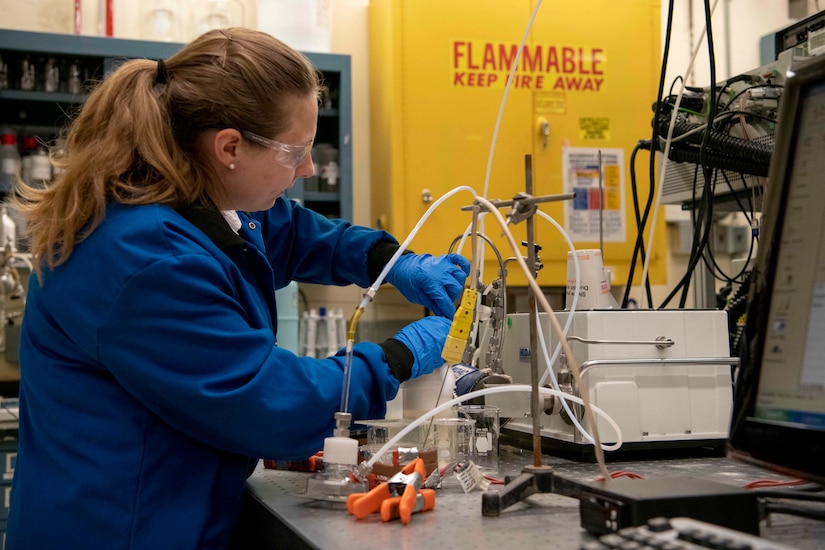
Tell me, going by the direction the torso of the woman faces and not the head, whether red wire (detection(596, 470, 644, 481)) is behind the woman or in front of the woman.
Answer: in front

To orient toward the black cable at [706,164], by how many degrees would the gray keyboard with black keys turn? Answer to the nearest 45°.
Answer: approximately 135° to its right

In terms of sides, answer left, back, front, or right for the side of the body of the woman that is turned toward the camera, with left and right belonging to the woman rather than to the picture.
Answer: right

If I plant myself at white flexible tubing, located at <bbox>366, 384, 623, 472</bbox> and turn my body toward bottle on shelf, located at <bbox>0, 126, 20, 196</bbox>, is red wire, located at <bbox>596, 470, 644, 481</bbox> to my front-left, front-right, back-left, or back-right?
back-right

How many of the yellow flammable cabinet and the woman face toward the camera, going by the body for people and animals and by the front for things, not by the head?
1

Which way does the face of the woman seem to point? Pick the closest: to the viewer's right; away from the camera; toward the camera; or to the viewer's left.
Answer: to the viewer's right

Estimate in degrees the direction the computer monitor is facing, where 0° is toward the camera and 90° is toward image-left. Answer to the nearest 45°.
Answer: approximately 45°

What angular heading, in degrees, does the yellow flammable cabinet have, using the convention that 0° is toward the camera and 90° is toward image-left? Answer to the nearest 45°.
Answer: approximately 0°

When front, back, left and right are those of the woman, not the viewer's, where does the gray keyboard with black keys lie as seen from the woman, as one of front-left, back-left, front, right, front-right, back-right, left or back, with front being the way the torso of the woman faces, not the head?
front-right

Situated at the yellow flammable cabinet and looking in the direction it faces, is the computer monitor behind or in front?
in front
